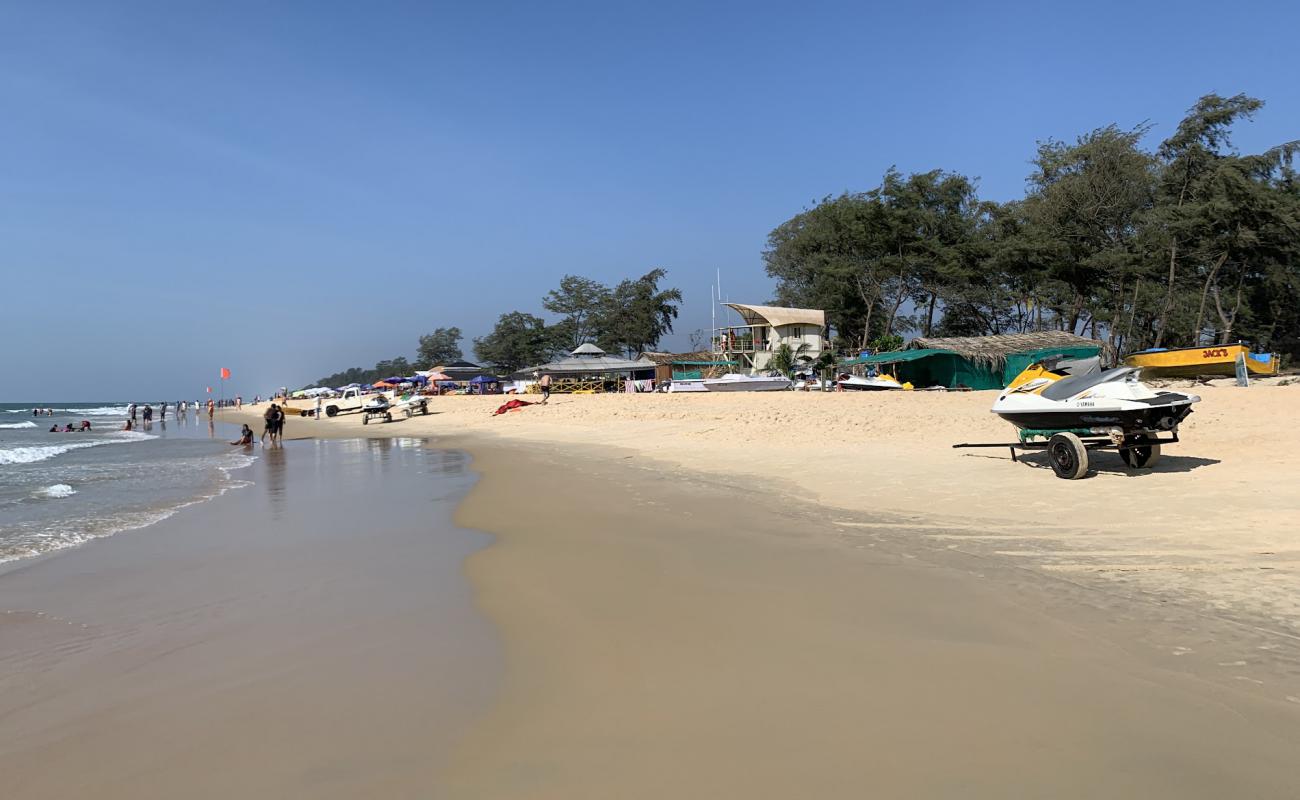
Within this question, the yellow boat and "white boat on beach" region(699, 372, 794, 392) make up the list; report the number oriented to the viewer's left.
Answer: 2

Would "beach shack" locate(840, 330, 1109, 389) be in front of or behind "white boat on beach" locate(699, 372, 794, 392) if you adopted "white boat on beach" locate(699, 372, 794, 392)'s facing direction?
behind

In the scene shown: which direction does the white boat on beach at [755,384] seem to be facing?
to the viewer's left

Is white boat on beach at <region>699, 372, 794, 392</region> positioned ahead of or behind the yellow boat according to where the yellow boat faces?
ahead

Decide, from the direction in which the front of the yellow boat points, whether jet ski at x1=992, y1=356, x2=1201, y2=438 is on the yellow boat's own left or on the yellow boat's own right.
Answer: on the yellow boat's own left

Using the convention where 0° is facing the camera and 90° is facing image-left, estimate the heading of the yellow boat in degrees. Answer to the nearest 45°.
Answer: approximately 90°

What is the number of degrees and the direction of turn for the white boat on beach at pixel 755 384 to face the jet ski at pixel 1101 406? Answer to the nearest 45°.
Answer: approximately 90° to its left
